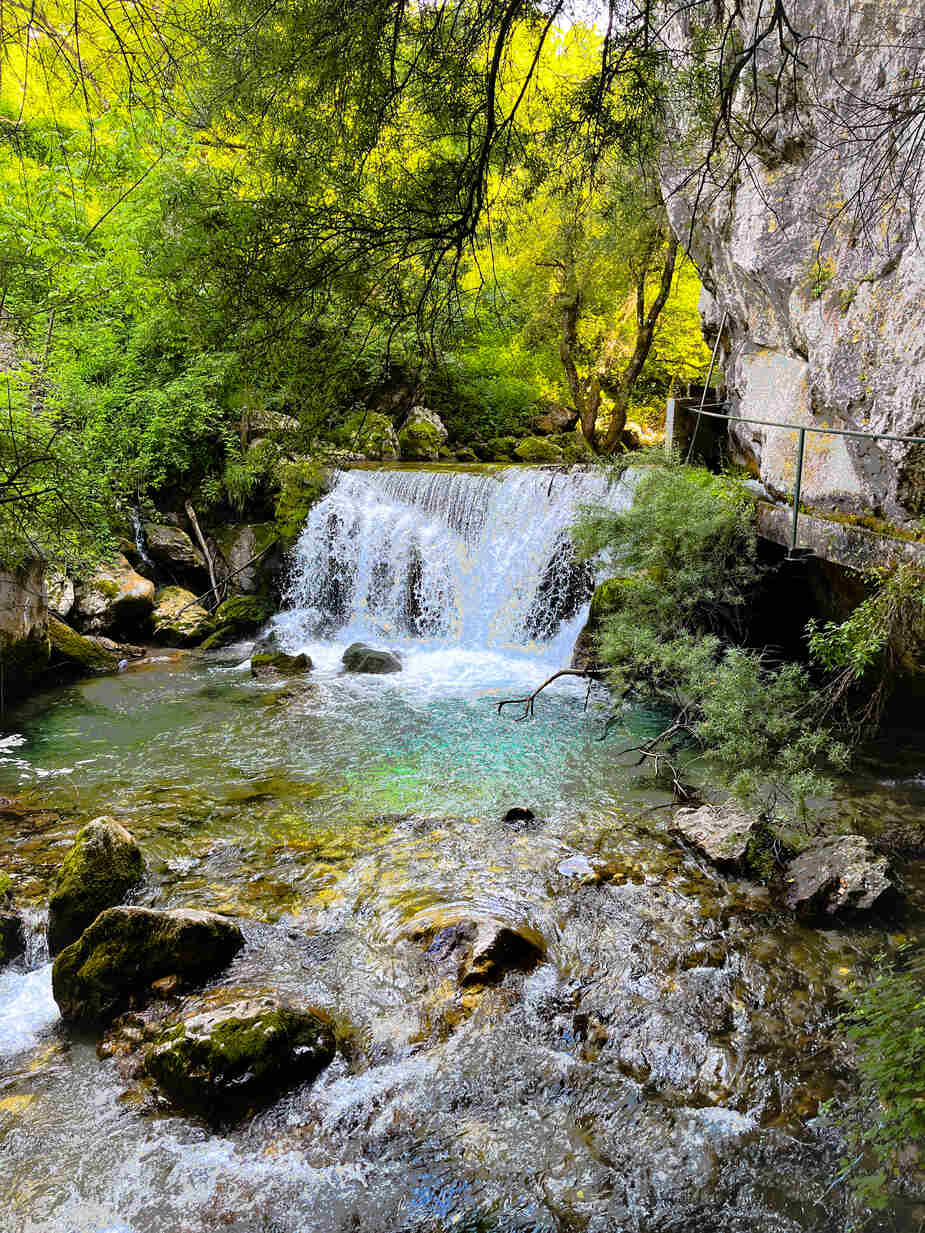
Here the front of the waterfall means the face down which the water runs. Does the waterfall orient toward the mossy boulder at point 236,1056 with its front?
yes

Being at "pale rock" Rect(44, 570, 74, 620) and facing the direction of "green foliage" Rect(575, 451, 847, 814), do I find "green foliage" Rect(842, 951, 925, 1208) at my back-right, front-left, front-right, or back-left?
front-right

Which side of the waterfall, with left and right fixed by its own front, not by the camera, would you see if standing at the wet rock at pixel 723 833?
front

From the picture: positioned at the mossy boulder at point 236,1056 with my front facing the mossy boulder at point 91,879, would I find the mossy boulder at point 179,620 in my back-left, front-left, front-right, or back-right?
front-right

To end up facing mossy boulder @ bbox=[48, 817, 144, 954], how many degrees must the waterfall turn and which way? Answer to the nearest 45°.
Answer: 0° — it already faces it

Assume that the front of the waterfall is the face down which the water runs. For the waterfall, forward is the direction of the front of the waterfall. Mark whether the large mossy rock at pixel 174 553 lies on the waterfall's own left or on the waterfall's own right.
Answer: on the waterfall's own right

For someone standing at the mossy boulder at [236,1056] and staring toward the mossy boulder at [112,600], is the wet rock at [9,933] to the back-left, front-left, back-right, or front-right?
front-left

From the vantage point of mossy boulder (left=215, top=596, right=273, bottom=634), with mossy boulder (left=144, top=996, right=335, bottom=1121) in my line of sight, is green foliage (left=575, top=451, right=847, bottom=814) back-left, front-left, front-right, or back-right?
front-left

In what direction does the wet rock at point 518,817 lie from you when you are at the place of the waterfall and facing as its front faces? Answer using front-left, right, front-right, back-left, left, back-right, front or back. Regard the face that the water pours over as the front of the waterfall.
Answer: front

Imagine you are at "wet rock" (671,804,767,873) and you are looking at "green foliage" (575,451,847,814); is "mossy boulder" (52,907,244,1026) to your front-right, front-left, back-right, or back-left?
back-left

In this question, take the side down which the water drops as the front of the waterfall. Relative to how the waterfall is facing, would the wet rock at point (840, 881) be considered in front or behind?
in front

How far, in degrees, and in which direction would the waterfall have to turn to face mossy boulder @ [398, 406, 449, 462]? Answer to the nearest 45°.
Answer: approximately 180°

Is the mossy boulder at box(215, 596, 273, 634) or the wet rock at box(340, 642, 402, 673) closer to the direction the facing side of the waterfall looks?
the wet rock

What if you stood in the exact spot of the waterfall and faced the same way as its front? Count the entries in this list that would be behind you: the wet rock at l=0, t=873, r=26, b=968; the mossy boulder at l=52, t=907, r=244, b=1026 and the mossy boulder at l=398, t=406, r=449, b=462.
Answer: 1

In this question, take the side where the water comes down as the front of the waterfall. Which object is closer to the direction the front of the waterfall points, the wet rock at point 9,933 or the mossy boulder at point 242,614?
the wet rock

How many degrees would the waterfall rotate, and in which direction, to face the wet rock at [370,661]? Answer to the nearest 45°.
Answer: approximately 45° to its right

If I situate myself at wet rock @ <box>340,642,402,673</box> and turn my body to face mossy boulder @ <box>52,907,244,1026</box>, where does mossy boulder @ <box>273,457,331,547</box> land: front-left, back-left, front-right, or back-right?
back-right

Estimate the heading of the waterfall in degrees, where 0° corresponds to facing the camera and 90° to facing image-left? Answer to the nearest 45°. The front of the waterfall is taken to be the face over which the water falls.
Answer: approximately 0°
